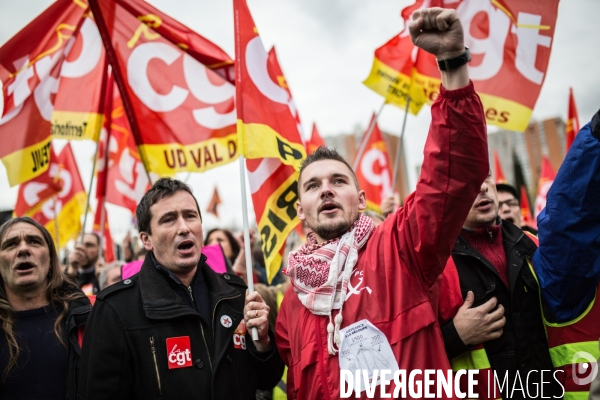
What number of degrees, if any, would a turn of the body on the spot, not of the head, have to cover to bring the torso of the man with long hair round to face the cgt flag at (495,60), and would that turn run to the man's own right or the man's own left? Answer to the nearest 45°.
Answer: approximately 90° to the man's own left

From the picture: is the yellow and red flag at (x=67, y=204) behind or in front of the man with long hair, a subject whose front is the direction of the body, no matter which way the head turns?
behind

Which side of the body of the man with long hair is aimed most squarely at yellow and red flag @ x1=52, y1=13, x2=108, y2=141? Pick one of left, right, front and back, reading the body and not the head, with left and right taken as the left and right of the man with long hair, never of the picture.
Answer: back

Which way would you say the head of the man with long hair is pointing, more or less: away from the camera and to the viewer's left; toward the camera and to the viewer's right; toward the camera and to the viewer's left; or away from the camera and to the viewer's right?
toward the camera and to the viewer's left

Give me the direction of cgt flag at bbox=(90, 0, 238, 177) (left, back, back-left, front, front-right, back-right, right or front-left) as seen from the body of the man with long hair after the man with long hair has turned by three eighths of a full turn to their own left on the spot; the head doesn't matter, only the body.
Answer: front

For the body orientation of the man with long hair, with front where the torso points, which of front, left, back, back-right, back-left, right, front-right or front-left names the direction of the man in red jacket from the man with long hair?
front-left

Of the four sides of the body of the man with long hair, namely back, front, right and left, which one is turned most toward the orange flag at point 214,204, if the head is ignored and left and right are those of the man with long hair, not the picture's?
back

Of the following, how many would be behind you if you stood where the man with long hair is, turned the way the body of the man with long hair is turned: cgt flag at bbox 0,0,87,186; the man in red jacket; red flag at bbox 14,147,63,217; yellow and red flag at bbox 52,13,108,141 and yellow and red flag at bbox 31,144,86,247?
4

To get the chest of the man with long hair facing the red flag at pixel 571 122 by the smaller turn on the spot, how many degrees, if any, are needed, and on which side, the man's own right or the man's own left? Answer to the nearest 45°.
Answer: approximately 90° to the man's own left

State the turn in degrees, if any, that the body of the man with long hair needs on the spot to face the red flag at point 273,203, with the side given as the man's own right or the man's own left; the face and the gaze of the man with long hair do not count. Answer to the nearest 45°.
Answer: approximately 90° to the man's own left

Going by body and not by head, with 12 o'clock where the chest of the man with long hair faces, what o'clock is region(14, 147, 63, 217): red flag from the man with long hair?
The red flag is roughly at 6 o'clock from the man with long hair.

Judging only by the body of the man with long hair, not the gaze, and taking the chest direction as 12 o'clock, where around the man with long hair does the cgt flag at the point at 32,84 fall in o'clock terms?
The cgt flag is roughly at 6 o'clock from the man with long hair.
